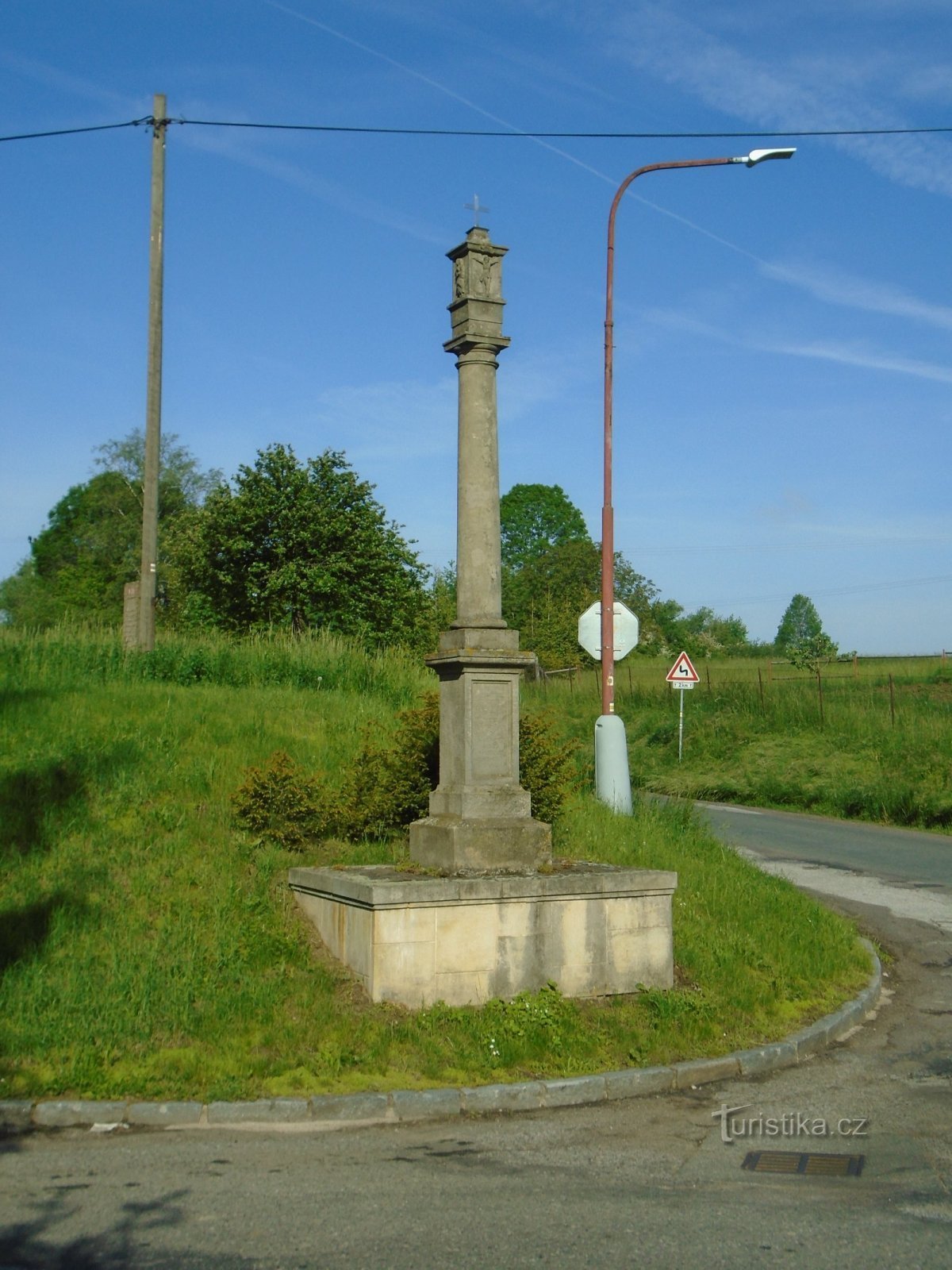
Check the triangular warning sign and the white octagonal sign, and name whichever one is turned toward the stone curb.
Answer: the triangular warning sign

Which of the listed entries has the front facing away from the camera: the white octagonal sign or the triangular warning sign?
the white octagonal sign

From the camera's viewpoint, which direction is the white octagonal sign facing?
away from the camera

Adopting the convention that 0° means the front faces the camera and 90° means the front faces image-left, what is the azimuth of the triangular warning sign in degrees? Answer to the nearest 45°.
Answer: approximately 0°

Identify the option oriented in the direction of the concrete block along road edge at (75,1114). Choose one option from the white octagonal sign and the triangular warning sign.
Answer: the triangular warning sign

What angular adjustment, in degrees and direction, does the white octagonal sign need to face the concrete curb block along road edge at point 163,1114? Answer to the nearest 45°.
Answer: approximately 180°

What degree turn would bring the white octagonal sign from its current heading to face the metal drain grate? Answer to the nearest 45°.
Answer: approximately 180°

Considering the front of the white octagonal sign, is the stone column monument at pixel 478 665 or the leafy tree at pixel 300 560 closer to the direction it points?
the leafy tree

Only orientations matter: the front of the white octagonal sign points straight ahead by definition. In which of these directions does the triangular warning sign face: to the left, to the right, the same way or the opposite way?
the opposite way

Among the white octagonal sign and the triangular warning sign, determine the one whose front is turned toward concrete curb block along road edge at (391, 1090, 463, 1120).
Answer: the triangular warning sign

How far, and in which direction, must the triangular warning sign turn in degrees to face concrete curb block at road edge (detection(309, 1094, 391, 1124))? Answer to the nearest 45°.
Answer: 0° — it already faces it

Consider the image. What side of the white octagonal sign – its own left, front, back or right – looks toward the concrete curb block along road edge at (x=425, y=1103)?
back

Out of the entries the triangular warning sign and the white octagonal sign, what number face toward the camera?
1

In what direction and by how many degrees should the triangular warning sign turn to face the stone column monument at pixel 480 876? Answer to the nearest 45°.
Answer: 0° — it already faces it

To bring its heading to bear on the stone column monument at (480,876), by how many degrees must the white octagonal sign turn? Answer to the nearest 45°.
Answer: approximately 180°
